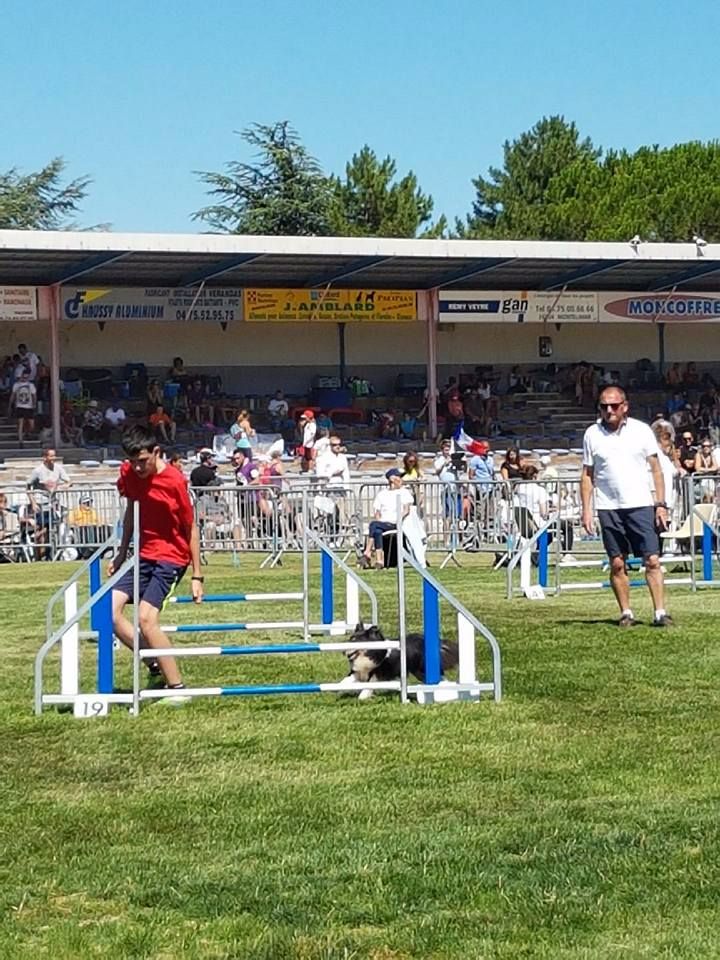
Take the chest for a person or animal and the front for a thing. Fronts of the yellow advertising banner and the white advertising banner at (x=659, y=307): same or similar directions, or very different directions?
same or similar directions

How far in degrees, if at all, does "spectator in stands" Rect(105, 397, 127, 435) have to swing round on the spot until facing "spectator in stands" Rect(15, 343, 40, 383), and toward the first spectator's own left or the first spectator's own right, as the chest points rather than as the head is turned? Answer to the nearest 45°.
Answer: approximately 90° to the first spectator's own right

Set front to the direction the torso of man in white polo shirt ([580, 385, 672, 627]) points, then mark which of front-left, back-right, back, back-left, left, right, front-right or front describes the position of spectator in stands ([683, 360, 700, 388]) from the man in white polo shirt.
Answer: back

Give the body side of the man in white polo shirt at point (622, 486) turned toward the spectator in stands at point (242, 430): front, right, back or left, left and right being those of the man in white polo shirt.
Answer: back

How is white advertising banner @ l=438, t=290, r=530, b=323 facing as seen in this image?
toward the camera

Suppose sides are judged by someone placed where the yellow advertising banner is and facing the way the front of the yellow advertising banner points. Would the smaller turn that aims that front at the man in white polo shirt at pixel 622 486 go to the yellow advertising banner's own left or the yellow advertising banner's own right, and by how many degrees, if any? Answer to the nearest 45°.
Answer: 0° — it already faces them

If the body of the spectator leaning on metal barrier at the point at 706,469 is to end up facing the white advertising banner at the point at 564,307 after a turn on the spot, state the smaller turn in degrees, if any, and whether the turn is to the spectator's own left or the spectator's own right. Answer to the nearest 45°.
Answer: approximately 180°

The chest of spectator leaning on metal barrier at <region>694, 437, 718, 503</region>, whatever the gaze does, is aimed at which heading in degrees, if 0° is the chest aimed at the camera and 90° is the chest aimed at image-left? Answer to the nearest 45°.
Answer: approximately 0°

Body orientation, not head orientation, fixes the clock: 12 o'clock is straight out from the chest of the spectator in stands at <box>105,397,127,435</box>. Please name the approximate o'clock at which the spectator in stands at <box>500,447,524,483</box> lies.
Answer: the spectator in stands at <box>500,447,524,483</box> is roughly at 11 o'clock from the spectator in stands at <box>105,397,127,435</box>.

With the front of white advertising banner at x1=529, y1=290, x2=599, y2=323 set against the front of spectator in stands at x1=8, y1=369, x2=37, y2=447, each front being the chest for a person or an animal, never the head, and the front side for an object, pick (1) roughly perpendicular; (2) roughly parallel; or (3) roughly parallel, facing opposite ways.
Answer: roughly parallel

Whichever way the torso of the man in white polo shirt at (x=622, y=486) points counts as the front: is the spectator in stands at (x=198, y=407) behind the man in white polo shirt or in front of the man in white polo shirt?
behind

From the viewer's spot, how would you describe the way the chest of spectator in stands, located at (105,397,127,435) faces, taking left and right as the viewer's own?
facing the viewer

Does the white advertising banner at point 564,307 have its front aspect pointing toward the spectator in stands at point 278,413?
no

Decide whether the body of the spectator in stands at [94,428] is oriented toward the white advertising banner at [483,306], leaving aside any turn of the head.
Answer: no

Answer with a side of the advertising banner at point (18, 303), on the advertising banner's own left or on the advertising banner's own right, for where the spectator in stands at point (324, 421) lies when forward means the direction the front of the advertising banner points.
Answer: on the advertising banner's own left
